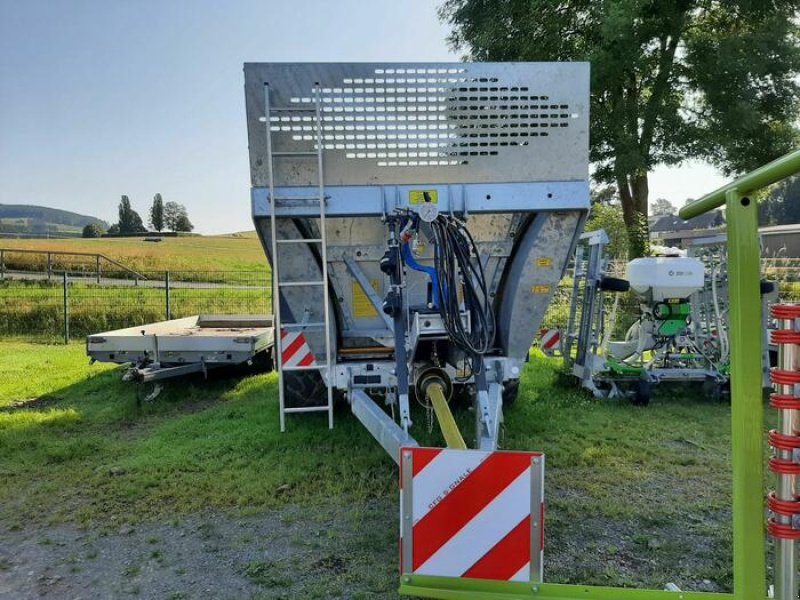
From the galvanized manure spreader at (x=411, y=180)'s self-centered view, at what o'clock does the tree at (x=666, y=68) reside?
The tree is roughly at 7 o'clock from the galvanized manure spreader.

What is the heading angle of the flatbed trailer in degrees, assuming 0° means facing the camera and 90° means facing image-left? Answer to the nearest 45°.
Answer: approximately 45°

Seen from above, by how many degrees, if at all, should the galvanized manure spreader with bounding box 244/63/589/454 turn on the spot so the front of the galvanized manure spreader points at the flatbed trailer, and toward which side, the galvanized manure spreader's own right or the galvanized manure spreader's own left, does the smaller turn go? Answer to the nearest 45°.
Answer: approximately 135° to the galvanized manure spreader's own right

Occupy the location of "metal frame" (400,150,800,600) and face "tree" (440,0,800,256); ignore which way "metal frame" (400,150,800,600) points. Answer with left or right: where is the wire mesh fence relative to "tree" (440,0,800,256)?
left

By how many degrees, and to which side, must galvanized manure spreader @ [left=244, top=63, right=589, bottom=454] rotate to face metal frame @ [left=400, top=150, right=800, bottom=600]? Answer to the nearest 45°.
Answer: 0° — it already faces it

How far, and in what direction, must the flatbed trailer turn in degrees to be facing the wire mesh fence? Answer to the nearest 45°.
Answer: approximately 135° to its right

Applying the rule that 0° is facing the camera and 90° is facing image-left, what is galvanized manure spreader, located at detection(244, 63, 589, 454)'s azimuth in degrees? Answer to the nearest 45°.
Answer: approximately 0°

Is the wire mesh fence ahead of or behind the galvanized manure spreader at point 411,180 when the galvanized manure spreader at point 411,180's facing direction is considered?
behind

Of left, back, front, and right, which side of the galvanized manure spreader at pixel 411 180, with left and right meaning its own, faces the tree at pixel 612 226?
back

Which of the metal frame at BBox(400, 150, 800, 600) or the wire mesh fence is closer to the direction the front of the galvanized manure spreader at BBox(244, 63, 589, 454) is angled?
the metal frame

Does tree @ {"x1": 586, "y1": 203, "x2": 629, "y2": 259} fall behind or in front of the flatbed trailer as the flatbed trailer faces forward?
behind
